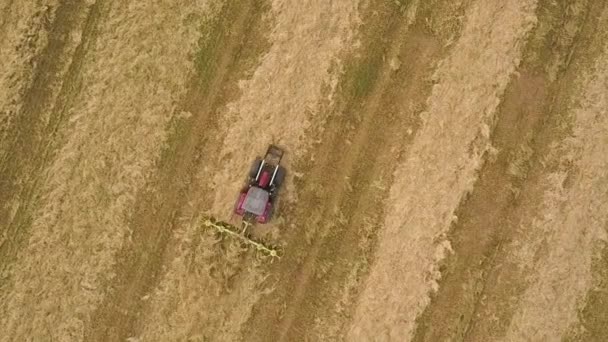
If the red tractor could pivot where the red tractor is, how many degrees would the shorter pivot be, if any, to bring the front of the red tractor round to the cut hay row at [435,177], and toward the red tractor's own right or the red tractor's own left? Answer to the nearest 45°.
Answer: approximately 90° to the red tractor's own right

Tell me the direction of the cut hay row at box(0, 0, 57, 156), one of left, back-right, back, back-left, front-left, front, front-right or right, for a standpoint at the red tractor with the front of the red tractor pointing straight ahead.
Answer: left

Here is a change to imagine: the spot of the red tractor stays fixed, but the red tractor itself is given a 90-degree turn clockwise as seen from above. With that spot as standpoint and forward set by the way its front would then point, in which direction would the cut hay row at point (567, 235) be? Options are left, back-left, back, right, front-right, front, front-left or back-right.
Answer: front

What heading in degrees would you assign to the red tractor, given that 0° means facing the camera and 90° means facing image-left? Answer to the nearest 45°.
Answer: approximately 180°

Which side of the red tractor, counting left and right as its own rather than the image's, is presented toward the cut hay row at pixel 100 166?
left
